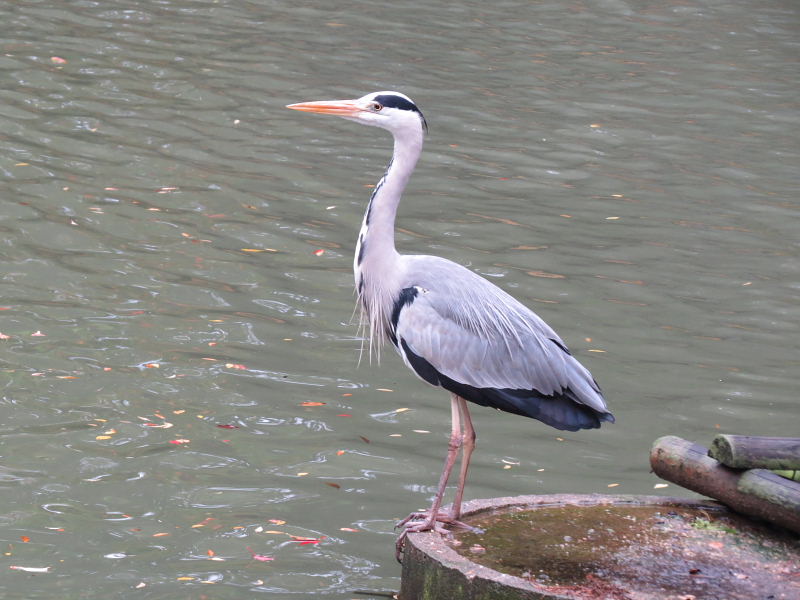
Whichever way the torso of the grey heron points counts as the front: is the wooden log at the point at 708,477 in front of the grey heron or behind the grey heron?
behind

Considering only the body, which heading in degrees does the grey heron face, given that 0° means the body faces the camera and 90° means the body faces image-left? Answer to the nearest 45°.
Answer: approximately 90°

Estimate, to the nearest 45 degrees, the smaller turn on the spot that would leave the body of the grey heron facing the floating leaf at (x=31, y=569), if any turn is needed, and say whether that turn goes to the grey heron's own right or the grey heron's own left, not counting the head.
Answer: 0° — it already faces it

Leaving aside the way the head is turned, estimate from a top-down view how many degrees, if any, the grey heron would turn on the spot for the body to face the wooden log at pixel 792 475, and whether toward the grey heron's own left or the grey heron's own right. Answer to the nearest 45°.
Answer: approximately 180°

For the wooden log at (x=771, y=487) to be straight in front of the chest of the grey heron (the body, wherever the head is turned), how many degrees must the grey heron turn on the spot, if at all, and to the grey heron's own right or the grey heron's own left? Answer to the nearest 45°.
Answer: approximately 180°

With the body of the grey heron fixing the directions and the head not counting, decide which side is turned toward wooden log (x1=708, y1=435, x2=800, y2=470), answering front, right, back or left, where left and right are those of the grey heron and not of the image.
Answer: back
